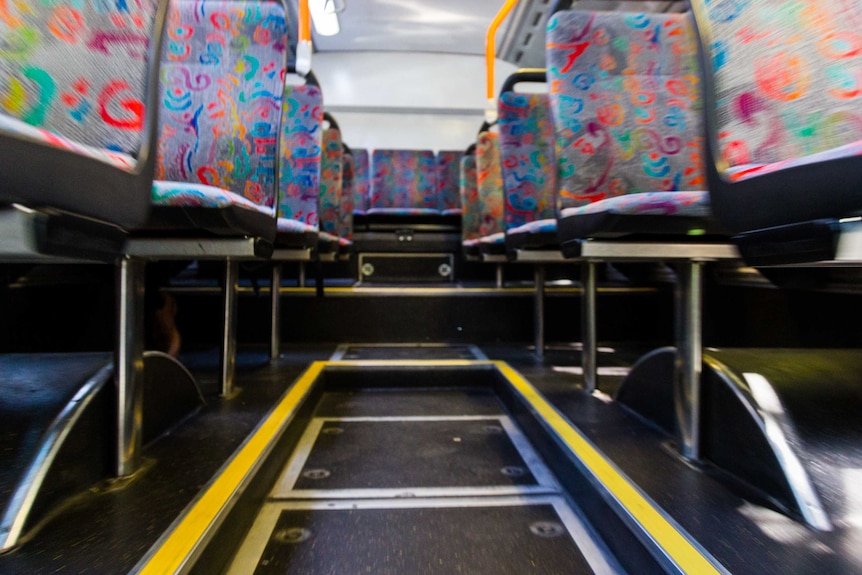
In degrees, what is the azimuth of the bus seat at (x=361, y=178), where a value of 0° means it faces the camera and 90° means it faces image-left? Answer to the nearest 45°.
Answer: approximately 0°

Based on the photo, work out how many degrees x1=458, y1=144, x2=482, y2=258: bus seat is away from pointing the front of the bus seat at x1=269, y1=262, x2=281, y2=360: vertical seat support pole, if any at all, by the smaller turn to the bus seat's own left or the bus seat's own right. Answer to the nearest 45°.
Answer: approximately 45° to the bus seat's own right

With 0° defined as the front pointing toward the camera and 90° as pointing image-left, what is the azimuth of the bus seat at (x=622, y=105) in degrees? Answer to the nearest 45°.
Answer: approximately 0°

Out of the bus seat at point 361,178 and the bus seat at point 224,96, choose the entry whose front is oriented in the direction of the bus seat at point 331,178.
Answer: the bus seat at point 361,178

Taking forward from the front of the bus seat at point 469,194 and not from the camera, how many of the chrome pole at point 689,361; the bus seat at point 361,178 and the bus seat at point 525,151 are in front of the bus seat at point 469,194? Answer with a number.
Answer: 2

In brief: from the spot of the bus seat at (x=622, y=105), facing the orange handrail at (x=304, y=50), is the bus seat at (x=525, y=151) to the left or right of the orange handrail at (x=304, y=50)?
right

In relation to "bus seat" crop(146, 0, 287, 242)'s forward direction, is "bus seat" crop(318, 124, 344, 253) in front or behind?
behind

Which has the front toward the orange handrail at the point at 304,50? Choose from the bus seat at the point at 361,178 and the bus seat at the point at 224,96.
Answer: the bus seat at the point at 361,178
